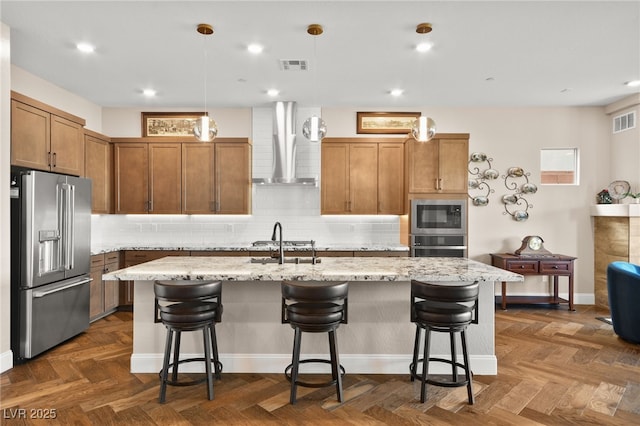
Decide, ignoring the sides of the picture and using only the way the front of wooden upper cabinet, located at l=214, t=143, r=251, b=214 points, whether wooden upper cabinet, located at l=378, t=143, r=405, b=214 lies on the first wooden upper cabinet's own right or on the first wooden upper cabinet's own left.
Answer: on the first wooden upper cabinet's own left

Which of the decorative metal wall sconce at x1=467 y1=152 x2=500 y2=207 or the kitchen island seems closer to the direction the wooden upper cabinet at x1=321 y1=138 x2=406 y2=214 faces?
the kitchen island

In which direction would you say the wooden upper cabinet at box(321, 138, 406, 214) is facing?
toward the camera

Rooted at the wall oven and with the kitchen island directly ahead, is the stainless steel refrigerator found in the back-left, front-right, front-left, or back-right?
front-right

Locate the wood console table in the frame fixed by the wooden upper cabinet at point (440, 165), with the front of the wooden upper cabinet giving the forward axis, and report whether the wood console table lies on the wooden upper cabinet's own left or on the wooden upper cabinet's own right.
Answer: on the wooden upper cabinet's own left

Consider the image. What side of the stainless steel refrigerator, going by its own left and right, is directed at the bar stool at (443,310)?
front

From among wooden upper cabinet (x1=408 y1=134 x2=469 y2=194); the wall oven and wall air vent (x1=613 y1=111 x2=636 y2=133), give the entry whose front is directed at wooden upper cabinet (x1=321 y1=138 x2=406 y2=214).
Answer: the wall air vent

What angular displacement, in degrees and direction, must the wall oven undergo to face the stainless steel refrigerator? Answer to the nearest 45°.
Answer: approximately 45° to its right

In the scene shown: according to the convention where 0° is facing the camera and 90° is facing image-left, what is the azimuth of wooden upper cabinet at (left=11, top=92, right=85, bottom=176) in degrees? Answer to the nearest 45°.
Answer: approximately 315°

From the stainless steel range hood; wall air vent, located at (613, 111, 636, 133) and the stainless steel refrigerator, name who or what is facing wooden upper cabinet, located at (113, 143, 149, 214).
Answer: the wall air vent

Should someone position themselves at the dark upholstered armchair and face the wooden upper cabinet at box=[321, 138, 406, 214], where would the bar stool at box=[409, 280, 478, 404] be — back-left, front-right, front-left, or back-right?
front-left

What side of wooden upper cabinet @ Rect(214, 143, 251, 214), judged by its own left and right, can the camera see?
front

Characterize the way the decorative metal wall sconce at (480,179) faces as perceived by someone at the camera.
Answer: facing the viewer

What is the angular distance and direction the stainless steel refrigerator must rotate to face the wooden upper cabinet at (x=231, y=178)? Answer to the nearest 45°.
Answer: approximately 45° to its left

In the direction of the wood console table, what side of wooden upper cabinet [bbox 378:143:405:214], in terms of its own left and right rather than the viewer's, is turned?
left

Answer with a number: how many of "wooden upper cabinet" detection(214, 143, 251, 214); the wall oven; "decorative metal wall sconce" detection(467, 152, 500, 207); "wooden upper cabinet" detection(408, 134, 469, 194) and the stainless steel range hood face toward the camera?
5

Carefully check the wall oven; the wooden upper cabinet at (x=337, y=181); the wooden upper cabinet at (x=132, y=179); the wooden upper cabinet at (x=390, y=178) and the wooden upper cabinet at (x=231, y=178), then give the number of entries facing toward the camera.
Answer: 5

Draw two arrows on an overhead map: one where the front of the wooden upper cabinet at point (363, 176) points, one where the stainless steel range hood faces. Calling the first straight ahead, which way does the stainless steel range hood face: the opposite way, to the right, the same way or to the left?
the same way

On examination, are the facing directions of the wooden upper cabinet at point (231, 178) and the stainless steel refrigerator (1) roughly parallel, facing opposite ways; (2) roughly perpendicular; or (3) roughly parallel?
roughly perpendicular

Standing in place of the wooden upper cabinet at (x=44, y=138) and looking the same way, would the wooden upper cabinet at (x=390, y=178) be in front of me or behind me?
in front

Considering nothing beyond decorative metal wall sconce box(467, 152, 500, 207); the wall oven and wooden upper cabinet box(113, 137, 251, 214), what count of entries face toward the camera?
3
